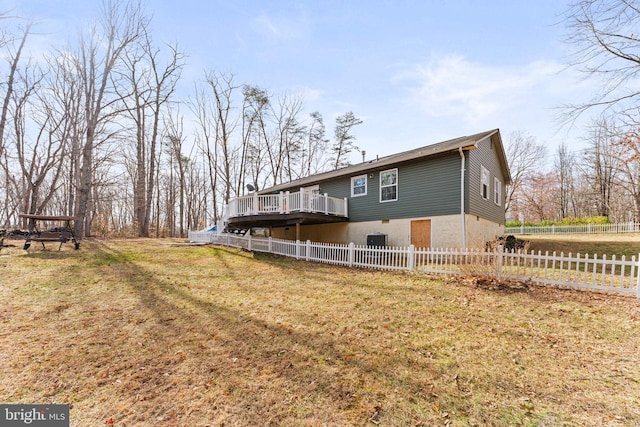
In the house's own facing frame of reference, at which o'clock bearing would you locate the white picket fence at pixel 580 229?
The white picket fence is roughly at 12 o'clock from the house.

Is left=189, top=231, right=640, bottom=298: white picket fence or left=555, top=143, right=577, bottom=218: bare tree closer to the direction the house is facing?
the bare tree

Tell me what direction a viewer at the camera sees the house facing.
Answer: facing away from the viewer and to the right of the viewer

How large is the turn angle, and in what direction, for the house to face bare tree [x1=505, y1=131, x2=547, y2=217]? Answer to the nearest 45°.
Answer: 0° — it already faces it
